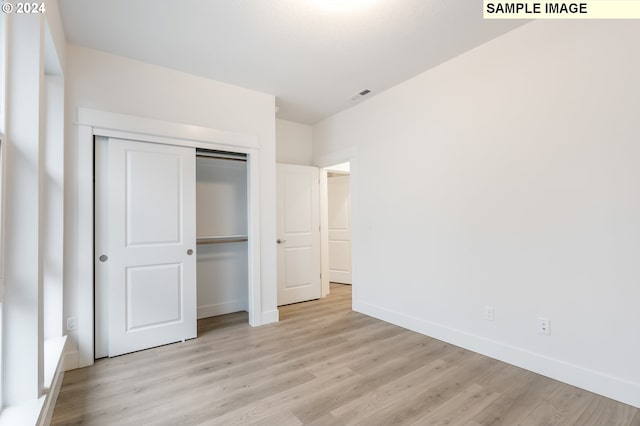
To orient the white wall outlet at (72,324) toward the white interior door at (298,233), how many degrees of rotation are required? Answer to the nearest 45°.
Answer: approximately 90° to its left

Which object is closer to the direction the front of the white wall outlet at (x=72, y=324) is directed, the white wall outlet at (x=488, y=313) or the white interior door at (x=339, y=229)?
the white wall outlet

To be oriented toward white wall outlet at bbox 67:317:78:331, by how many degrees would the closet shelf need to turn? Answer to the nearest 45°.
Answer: approximately 45° to its right

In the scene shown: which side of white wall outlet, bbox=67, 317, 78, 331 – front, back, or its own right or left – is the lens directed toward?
front

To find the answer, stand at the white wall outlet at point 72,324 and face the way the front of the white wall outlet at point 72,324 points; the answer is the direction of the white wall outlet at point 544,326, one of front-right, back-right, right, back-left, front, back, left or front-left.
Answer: front-left

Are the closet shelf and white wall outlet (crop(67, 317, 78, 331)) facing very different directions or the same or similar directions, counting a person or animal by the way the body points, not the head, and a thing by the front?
same or similar directions

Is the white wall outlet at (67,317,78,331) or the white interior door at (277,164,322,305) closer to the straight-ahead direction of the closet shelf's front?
the white wall outlet

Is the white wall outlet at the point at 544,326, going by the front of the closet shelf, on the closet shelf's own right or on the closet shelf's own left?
on the closet shelf's own left

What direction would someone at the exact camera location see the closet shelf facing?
facing the viewer

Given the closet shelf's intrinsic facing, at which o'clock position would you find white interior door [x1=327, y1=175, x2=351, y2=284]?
The white interior door is roughly at 8 o'clock from the closet shelf.

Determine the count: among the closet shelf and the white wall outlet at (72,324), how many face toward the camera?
2
